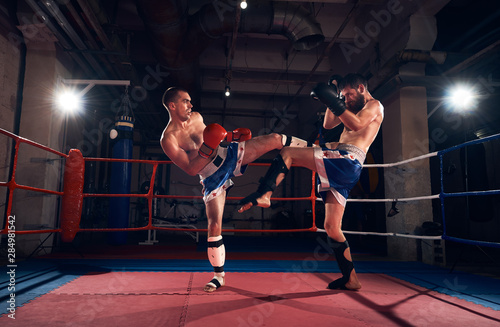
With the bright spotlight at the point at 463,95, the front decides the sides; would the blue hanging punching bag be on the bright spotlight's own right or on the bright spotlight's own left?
on the bright spotlight's own right

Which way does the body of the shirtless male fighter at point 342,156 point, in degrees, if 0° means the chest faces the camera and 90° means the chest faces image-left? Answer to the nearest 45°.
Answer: approximately 90°

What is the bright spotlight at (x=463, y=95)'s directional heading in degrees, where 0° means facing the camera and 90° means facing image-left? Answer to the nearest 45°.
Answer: approximately 0°

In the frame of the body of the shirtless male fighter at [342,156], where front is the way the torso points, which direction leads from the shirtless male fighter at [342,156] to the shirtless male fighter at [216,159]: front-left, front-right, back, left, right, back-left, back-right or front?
front

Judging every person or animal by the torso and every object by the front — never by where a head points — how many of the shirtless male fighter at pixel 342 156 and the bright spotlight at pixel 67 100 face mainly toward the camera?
1

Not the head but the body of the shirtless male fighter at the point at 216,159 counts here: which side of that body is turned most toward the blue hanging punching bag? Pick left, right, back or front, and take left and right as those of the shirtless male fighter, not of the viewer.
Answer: back

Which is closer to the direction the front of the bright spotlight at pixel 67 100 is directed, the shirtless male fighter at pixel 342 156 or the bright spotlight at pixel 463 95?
the shirtless male fighter

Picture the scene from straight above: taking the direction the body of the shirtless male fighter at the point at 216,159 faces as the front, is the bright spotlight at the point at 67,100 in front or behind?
behind

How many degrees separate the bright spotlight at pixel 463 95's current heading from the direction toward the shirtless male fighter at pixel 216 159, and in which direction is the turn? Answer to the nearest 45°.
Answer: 0° — it already faces them

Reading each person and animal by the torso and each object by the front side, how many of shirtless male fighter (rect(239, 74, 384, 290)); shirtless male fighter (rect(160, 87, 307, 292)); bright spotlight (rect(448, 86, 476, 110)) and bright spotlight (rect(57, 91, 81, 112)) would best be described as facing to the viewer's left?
1

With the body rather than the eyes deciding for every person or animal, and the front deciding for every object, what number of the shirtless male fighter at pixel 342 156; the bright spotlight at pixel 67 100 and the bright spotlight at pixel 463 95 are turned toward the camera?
2

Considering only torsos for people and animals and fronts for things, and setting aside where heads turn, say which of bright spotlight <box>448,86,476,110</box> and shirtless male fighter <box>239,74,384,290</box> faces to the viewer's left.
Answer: the shirtless male fighter

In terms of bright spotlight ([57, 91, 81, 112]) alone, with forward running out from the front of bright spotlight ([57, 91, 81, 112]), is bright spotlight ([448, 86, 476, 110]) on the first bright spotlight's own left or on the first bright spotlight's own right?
on the first bright spotlight's own left

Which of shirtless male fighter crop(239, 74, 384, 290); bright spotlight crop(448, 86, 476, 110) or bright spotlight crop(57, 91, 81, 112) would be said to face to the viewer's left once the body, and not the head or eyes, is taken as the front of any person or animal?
the shirtless male fighter
